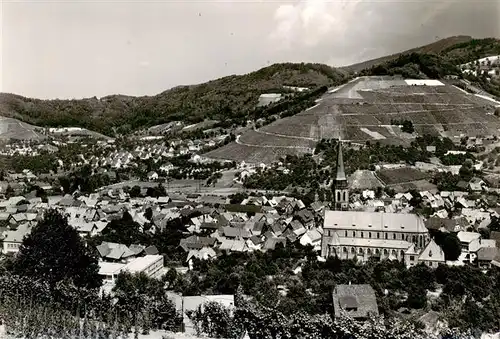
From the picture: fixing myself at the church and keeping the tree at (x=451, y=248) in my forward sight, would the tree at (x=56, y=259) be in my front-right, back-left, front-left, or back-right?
back-right

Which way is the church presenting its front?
to the viewer's left

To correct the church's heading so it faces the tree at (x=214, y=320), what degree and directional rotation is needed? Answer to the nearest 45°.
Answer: approximately 45° to its left

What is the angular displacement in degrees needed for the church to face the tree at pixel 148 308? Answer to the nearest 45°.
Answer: approximately 45° to its left

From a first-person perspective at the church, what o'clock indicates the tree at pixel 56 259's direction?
The tree is roughly at 11 o'clock from the church.

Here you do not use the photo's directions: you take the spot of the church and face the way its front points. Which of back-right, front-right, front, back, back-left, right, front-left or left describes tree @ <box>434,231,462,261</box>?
back
